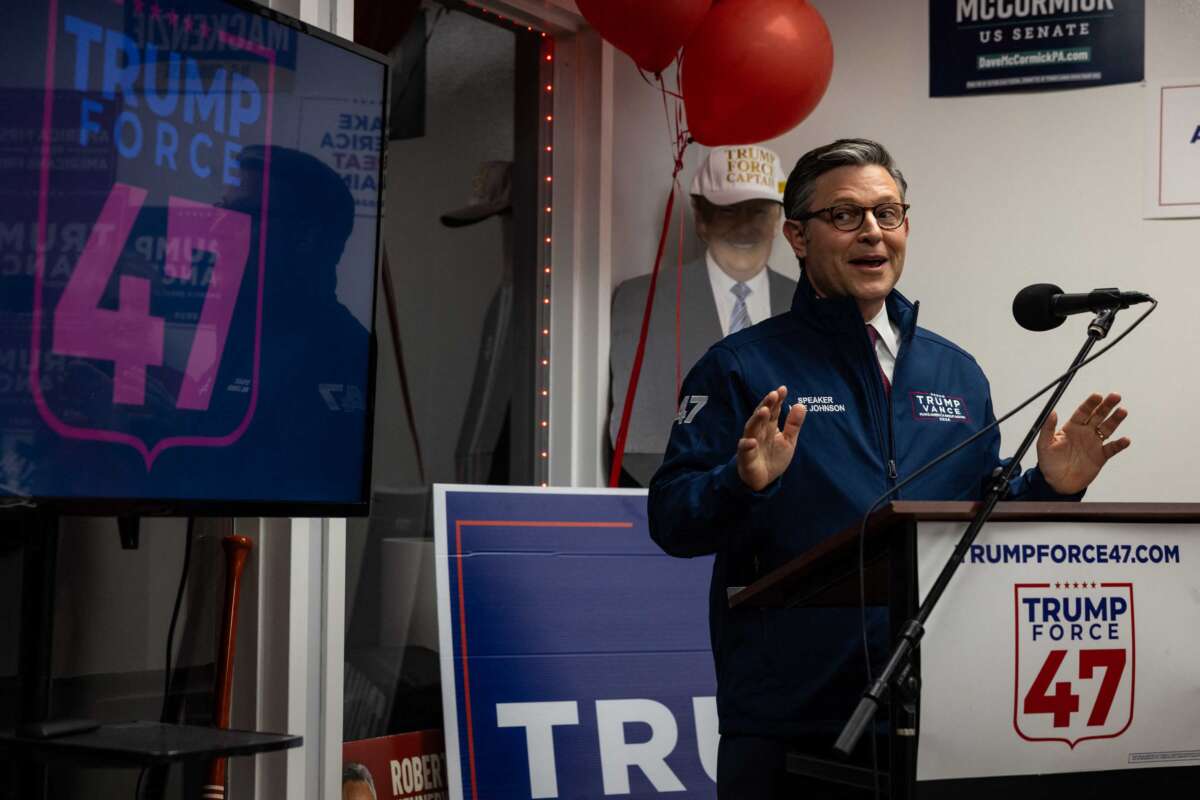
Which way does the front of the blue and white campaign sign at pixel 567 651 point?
toward the camera

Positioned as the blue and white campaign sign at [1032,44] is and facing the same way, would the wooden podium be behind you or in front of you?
in front

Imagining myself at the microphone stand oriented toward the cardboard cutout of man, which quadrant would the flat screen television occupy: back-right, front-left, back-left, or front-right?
front-left

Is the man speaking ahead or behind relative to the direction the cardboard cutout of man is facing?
ahead

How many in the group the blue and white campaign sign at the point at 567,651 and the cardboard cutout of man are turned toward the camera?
2

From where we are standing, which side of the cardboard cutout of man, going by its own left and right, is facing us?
front

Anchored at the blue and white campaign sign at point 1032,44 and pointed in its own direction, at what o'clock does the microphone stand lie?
The microphone stand is roughly at 12 o'clock from the blue and white campaign sign.

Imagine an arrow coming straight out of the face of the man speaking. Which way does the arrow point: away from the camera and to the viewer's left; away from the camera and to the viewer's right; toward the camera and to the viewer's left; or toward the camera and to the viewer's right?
toward the camera and to the viewer's right

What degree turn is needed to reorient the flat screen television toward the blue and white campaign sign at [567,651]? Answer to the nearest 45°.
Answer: approximately 90° to its left

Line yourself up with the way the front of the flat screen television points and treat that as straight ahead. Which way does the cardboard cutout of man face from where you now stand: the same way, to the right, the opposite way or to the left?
to the right

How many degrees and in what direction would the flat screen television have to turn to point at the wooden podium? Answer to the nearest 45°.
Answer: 0° — it already faces it

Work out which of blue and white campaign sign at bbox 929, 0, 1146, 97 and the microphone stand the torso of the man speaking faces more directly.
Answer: the microphone stand

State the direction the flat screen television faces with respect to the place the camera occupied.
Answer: facing the viewer and to the right of the viewer

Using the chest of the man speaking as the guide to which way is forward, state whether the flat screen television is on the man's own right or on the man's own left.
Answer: on the man's own right
